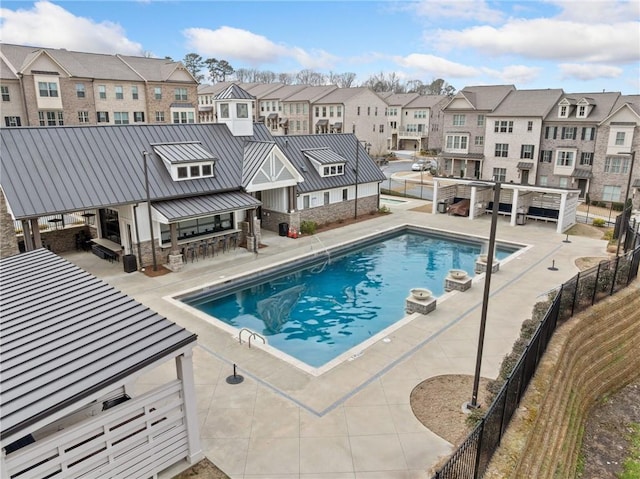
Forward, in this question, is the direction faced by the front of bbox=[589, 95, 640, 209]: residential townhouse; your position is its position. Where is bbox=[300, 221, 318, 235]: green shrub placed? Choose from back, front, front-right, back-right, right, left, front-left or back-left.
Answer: front-right

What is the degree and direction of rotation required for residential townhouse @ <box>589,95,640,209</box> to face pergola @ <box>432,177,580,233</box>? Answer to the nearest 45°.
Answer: approximately 45° to its right

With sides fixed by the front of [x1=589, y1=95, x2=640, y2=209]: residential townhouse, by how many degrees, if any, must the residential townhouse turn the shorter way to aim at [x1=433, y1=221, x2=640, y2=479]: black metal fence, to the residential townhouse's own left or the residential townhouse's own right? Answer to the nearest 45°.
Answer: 0° — it already faces it

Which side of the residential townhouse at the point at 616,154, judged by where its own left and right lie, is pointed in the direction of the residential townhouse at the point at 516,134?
right

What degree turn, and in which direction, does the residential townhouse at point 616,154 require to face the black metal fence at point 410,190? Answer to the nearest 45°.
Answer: approximately 90° to its right

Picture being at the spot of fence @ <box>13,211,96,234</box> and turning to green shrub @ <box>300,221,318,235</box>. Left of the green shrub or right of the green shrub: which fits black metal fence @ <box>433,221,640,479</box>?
right

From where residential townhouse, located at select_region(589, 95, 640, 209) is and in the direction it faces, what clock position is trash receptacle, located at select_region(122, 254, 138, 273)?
The trash receptacle is roughly at 1 o'clock from the residential townhouse.

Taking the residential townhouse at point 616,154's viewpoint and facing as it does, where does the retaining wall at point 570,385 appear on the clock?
The retaining wall is roughly at 12 o'clock from the residential townhouse.

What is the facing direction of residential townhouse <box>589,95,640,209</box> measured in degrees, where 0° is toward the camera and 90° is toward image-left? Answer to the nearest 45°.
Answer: approximately 0°

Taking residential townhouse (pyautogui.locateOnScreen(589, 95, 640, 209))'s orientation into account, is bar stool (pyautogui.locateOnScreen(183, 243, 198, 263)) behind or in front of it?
in front

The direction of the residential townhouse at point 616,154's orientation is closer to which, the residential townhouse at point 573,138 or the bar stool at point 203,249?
the bar stool

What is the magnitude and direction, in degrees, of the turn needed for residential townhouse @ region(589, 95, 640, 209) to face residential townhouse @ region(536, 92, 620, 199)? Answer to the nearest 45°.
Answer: approximately 90° to its right

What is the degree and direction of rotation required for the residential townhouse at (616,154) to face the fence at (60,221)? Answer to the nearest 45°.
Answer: approximately 45° to its right

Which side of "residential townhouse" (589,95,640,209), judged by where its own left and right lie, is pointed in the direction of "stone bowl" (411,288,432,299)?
front
